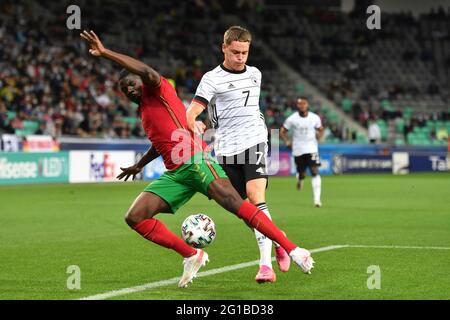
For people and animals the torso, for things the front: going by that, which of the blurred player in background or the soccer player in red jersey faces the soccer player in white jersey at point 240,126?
the blurred player in background

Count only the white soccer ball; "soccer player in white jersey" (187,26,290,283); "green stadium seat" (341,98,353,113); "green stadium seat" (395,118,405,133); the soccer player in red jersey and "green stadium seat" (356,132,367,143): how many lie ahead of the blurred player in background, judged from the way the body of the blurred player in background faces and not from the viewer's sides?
3

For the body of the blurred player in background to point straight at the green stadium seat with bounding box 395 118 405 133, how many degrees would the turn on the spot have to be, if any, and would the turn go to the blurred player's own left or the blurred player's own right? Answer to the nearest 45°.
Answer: approximately 180°

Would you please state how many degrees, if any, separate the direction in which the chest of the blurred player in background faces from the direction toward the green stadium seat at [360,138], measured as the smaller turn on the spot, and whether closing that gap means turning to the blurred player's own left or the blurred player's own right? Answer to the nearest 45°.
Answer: approximately 180°

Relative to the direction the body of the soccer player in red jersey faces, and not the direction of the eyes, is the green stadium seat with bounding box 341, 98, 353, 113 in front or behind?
behind

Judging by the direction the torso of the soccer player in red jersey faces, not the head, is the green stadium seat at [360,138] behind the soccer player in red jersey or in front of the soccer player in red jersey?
behind

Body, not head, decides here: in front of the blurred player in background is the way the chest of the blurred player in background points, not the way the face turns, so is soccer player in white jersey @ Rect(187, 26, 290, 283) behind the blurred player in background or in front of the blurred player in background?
in front

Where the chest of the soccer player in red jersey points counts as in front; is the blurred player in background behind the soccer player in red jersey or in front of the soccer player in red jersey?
behind

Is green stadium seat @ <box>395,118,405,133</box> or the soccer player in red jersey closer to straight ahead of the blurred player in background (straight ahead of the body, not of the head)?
the soccer player in red jersey

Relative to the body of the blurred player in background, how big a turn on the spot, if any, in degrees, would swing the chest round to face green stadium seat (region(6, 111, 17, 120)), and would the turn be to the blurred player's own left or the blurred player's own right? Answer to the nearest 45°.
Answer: approximately 135° to the blurred player's own right

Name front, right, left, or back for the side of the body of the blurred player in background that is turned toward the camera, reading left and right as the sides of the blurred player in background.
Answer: front

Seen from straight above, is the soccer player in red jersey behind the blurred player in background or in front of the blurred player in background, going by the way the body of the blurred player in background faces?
in front

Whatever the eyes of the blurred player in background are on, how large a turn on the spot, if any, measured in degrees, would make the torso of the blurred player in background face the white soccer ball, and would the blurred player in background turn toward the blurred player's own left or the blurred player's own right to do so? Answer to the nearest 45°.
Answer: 0° — they already face it

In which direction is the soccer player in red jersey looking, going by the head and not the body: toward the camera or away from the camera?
toward the camera
